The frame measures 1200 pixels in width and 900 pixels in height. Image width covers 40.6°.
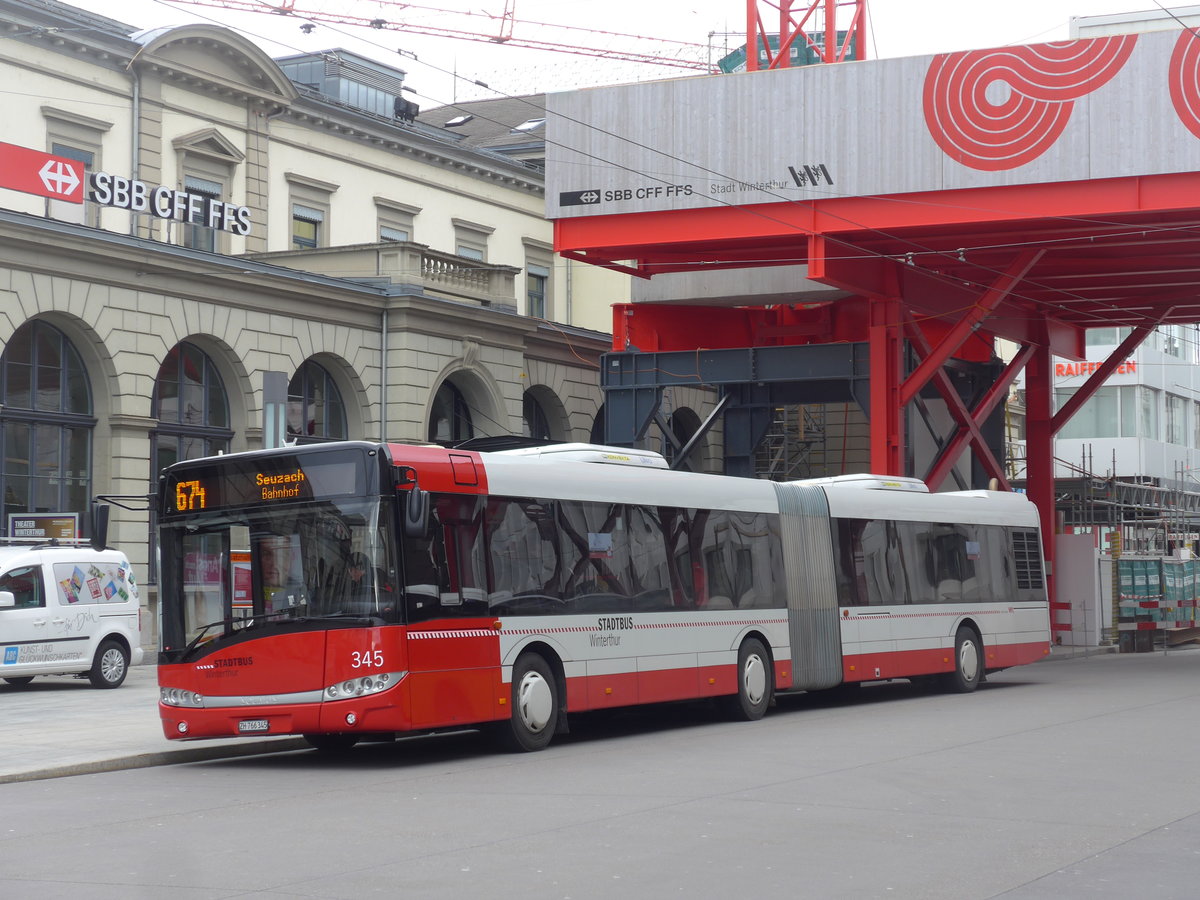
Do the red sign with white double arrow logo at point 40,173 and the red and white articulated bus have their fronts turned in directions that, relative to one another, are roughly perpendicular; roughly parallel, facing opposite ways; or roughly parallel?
roughly perpendicular

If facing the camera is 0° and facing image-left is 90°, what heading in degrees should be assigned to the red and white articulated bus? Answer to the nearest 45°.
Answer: approximately 45°

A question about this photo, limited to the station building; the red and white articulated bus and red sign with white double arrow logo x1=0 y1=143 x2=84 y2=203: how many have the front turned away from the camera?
0

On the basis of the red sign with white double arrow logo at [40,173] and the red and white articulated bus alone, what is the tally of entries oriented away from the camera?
0

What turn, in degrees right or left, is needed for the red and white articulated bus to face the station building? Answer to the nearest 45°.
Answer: approximately 135° to its right

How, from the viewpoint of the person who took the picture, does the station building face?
facing the viewer and to the right of the viewer

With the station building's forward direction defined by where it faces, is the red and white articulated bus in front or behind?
in front

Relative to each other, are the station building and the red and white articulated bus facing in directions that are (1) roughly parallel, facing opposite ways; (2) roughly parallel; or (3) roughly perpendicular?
roughly perpendicular

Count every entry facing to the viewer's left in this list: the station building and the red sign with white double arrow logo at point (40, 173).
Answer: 0
